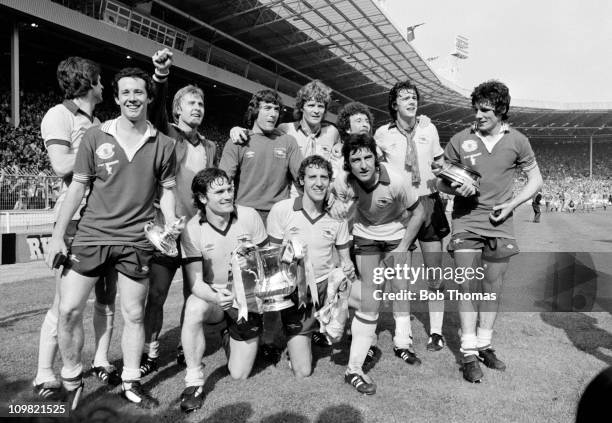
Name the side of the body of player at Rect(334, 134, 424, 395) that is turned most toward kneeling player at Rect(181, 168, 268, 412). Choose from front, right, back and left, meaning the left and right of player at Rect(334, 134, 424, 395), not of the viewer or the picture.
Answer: right

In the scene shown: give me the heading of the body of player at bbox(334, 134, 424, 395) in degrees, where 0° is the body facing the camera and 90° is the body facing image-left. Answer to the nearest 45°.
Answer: approximately 0°

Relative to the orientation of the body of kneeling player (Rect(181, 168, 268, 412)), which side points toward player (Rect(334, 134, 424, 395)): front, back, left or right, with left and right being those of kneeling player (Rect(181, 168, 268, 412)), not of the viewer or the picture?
left

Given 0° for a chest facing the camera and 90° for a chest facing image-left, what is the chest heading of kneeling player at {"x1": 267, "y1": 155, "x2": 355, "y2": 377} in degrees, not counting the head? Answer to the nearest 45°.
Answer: approximately 0°
